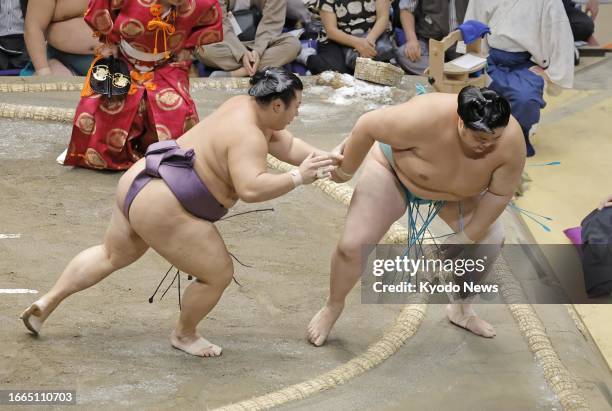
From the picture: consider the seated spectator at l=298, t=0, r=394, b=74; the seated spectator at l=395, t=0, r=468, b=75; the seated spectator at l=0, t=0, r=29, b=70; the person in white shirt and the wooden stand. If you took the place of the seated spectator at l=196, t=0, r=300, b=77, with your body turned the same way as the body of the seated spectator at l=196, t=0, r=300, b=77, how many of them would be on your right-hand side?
1

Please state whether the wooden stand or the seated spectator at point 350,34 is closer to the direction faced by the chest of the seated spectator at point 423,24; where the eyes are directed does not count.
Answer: the wooden stand

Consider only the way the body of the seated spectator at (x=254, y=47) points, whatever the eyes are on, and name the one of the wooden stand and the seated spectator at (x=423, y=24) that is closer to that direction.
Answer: the wooden stand

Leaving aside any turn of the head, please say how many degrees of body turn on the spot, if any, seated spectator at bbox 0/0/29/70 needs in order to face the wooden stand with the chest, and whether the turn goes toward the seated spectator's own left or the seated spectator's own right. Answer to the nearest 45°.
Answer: approximately 45° to the seated spectator's own left

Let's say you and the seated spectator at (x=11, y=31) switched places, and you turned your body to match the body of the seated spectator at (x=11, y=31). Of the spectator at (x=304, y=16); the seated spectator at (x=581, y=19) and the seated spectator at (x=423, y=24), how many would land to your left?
3

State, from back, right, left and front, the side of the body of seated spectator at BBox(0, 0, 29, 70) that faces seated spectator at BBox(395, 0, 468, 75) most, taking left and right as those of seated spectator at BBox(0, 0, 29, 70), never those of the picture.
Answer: left

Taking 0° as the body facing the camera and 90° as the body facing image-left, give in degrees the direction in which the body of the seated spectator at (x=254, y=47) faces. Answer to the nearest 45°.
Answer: approximately 0°

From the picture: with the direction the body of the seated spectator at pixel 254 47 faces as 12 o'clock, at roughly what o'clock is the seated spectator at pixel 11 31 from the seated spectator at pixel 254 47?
the seated spectator at pixel 11 31 is roughly at 3 o'clock from the seated spectator at pixel 254 47.

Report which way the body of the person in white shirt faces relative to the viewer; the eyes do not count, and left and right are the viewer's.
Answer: facing the viewer and to the left of the viewer

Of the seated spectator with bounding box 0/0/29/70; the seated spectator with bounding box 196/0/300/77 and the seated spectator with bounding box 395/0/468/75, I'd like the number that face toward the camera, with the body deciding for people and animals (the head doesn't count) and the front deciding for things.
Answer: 3

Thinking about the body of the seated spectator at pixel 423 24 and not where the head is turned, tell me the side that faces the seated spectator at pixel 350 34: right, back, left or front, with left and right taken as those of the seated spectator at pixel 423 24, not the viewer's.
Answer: right

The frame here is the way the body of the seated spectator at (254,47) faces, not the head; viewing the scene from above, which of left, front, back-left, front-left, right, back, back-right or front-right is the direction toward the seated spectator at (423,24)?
left

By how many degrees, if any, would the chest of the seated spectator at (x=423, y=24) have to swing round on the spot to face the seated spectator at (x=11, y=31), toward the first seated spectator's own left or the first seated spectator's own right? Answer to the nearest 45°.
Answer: approximately 90° to the first seated spectator's own right

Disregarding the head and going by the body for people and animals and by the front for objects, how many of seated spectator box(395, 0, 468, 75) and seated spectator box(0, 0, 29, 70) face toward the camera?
2
